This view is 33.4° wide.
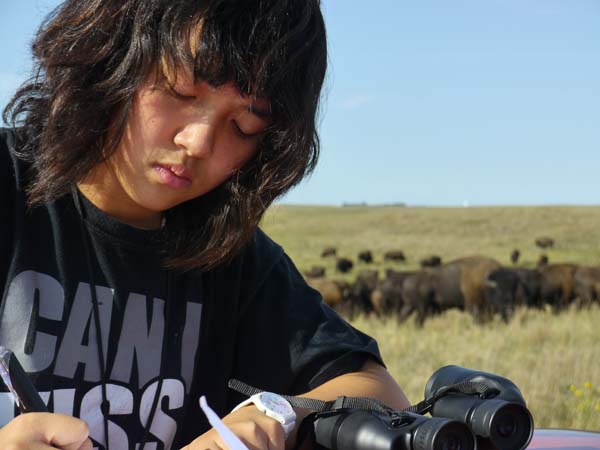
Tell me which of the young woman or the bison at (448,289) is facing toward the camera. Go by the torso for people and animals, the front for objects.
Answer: the young woman

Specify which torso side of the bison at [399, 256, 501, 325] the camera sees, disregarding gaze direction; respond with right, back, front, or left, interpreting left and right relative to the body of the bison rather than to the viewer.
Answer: right

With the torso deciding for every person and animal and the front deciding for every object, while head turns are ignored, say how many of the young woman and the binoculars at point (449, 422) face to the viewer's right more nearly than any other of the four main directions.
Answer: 0

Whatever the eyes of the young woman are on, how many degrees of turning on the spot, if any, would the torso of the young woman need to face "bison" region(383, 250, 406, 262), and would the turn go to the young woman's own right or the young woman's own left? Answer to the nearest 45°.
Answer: approximately 180°

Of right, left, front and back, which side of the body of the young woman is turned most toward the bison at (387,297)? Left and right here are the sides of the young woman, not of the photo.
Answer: back

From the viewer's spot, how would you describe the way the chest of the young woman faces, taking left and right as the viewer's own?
facing the viewer

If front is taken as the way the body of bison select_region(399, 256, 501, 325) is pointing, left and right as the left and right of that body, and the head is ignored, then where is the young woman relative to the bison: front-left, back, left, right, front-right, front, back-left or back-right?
right
